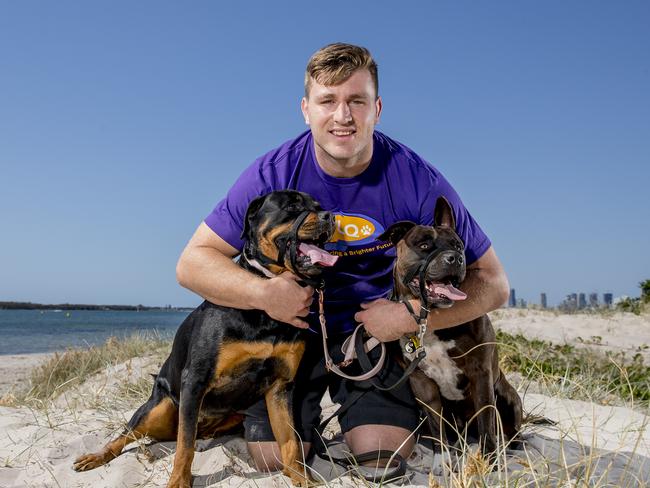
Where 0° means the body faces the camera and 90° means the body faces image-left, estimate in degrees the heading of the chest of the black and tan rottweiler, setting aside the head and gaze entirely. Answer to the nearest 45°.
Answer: approximately 315°

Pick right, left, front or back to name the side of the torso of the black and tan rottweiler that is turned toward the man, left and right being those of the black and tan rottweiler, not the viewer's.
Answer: left

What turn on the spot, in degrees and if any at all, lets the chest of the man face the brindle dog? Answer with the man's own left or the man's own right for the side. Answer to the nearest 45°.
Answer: approximately 45° to the man's own left

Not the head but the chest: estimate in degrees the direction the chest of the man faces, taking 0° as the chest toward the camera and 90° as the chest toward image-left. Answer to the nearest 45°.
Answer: approximately 0°

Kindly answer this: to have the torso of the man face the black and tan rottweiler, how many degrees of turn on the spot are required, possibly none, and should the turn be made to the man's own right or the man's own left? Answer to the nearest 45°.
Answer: approximately 45° to the man's own right

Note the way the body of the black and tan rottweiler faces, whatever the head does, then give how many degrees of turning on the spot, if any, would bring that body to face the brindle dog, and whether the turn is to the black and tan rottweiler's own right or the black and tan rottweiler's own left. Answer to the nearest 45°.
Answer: approximately 45° to the black and tan rottweiler's own left

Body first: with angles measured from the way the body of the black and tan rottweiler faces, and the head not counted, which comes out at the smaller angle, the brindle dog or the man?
the brindle dog

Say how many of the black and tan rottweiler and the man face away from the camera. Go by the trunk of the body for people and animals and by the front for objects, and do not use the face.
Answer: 0
